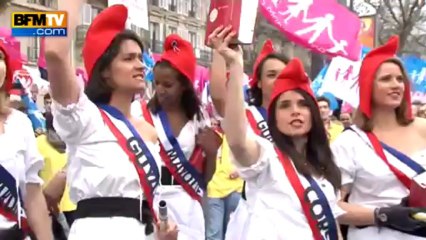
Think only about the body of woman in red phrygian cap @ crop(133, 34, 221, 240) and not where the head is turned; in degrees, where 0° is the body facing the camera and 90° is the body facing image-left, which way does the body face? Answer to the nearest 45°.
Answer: approximately 45°

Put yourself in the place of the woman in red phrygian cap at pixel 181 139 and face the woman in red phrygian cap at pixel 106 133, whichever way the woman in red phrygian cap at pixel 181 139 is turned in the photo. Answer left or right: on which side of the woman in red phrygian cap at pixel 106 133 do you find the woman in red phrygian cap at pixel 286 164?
left

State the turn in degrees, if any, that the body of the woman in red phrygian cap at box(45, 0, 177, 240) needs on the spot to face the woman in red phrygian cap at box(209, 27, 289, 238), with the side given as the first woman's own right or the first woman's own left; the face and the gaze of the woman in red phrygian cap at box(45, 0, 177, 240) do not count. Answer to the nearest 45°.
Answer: approximately 90° to the first woman's own left

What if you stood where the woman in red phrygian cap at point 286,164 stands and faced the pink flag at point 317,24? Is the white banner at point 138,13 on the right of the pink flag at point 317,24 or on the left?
left

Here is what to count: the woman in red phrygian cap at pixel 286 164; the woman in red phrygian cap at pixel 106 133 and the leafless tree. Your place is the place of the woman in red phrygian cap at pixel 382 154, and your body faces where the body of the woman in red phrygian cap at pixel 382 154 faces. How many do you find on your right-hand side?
2
